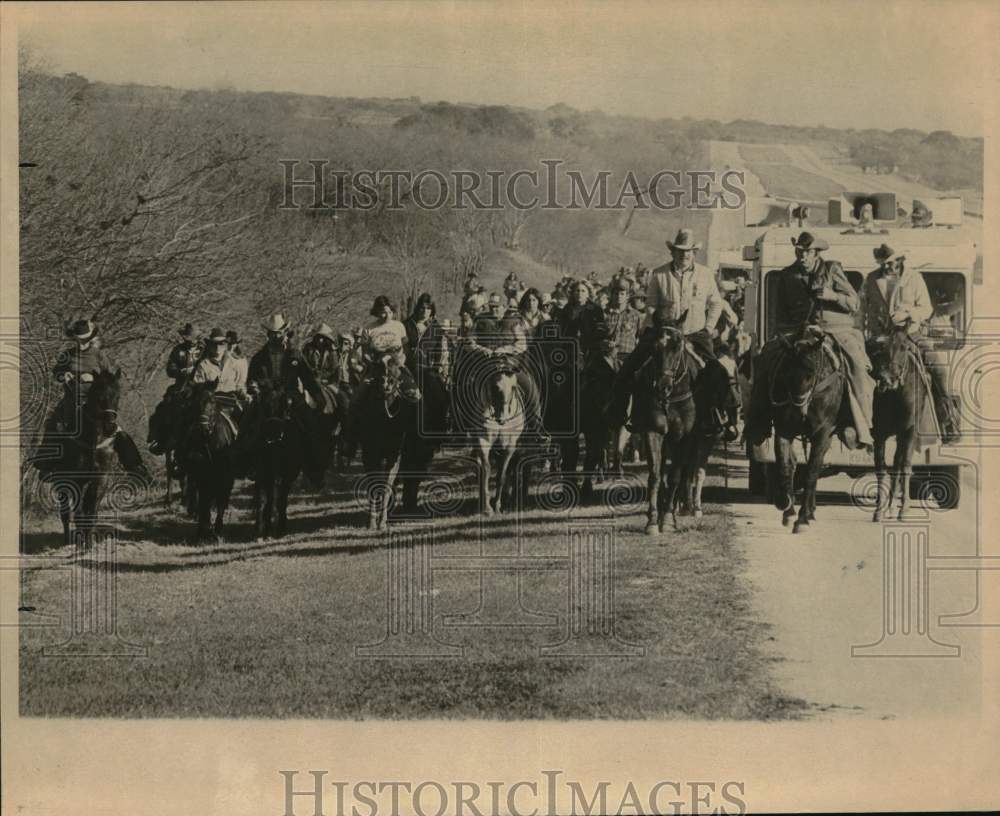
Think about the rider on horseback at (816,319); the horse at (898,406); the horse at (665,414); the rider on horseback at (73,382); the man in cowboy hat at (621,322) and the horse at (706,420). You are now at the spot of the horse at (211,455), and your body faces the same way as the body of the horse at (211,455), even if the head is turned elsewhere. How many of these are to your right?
1

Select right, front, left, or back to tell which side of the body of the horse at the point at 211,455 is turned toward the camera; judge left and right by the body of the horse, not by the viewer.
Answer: front

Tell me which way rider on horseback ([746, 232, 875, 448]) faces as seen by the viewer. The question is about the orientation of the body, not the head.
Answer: toward the camera

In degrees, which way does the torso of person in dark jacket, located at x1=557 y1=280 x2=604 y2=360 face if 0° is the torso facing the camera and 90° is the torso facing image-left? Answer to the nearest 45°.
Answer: approximately 0°

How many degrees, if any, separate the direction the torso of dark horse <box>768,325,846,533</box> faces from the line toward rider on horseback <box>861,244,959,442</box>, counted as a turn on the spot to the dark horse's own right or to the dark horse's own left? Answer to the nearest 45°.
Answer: approximately 90° to the dark horse's own left

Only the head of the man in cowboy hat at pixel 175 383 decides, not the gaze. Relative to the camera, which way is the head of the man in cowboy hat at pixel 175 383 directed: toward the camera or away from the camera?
toward the camera

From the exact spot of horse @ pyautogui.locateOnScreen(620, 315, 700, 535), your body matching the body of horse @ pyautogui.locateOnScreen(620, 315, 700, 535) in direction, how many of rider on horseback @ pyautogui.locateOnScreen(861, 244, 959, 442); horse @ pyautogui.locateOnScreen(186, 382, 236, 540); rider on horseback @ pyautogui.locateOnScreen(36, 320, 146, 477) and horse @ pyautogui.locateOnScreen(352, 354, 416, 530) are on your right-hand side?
3

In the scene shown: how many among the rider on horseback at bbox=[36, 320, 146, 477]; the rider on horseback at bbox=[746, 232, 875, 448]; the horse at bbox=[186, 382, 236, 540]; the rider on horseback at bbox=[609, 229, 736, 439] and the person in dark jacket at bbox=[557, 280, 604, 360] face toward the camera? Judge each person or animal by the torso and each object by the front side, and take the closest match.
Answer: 5

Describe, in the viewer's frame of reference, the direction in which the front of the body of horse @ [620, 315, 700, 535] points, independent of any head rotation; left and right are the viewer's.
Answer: facing the viewer

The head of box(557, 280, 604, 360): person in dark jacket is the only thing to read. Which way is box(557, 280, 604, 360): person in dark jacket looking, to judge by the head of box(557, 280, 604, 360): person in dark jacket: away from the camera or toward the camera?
toward the camera

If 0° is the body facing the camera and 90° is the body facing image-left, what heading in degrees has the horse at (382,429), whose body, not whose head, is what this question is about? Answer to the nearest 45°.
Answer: approximately 0°

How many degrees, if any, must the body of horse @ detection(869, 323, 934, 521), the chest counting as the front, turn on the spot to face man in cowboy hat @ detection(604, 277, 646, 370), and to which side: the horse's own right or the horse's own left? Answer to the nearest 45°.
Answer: approximately 90° to the horse's own right

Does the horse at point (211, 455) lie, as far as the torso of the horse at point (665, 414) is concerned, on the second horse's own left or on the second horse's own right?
on the second horse's own right

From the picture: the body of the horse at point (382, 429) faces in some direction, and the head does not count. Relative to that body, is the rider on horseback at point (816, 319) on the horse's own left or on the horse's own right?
on the horse's own left

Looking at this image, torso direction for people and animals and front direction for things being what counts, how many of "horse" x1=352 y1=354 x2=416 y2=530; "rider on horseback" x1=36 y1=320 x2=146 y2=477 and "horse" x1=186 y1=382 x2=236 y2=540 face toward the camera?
3

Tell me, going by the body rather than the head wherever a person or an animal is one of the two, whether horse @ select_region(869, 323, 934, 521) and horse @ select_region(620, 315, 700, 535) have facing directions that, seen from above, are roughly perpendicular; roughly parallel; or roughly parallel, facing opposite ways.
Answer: roughly parallel

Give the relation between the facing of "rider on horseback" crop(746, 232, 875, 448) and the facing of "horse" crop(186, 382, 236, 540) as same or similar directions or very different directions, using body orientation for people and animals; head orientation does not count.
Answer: same or similar directions

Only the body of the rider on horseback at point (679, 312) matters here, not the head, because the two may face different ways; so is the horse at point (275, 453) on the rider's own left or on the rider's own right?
on the rider's own right
